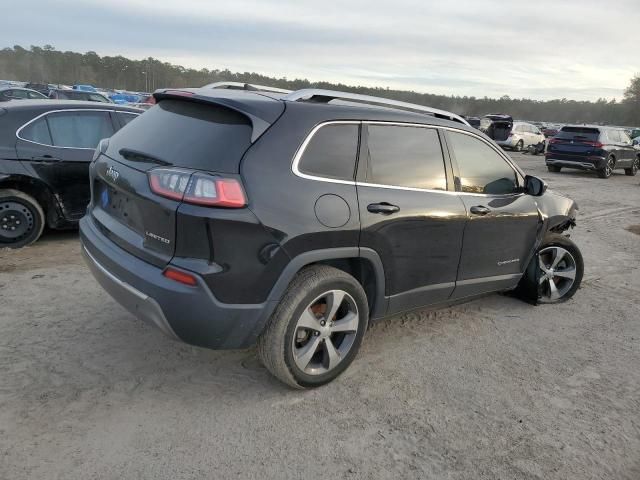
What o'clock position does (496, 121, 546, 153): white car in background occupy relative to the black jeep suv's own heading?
The white car in background is roughly at 11 o'clock from the black jeep suv.

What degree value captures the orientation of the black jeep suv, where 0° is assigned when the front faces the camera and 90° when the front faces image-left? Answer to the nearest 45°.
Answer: approximately 225°
